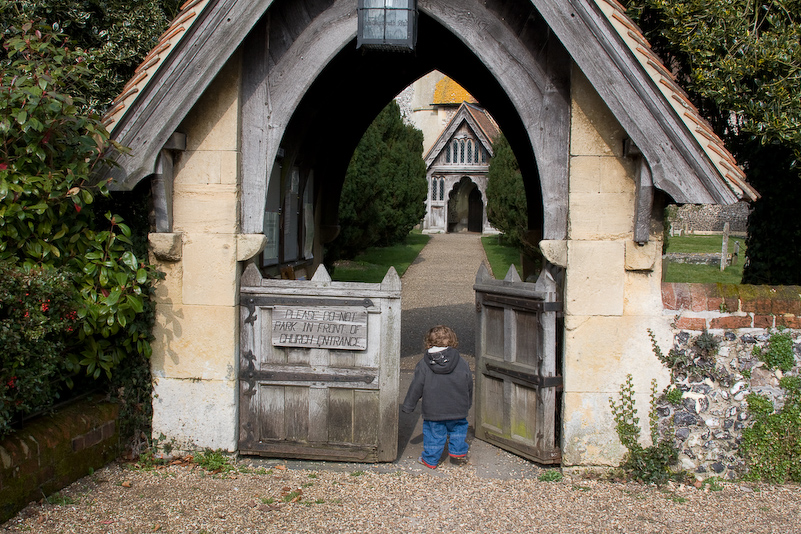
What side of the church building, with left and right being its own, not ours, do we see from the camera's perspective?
front

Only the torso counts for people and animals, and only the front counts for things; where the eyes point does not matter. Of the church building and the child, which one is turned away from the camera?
the child

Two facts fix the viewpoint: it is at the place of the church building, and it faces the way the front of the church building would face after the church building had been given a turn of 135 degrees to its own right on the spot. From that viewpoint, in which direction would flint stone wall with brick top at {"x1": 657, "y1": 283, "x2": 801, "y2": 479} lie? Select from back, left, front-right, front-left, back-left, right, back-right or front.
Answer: back-left

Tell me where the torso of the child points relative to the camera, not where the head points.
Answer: away from the camera

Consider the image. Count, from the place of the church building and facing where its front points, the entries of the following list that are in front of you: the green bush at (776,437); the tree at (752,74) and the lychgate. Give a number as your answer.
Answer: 3

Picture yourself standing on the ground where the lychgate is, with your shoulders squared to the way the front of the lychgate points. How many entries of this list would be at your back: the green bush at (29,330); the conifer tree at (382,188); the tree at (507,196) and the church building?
3

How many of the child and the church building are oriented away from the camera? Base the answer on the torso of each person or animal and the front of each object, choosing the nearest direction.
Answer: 1

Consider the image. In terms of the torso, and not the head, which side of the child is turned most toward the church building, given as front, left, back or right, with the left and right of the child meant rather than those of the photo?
front

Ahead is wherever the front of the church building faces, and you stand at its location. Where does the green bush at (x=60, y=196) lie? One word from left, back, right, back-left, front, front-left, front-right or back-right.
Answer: front

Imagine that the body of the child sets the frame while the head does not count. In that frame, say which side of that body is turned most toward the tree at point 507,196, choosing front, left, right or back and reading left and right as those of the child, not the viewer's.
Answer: front

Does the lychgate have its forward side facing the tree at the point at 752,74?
no

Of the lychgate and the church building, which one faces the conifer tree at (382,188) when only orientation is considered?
the church building

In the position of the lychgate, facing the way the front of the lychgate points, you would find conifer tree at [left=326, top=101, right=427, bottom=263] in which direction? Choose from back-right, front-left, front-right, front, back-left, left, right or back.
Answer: back

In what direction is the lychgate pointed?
toward the camera

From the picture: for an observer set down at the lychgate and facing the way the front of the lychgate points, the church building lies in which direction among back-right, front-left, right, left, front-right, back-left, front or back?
back

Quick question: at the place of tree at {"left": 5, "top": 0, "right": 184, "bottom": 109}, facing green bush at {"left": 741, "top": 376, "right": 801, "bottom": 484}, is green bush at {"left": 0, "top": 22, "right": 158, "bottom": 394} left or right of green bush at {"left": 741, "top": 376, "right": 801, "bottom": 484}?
right

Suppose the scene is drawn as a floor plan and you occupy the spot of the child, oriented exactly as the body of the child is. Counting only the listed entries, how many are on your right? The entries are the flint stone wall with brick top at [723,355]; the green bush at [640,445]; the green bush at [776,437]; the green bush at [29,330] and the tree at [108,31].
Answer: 3

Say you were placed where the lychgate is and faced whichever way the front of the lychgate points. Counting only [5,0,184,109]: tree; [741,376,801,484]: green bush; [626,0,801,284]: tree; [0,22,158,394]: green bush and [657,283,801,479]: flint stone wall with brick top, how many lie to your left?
3

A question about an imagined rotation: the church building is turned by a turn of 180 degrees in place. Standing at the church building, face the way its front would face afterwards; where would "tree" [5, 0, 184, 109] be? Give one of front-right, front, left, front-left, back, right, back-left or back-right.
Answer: back

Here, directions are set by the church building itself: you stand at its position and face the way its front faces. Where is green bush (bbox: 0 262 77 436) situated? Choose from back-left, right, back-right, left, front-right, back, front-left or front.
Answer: front

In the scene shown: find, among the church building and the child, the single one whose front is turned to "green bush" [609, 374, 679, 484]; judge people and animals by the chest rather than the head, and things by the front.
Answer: the church building

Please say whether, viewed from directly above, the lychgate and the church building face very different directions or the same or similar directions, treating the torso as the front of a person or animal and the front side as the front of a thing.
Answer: same or similar directions
